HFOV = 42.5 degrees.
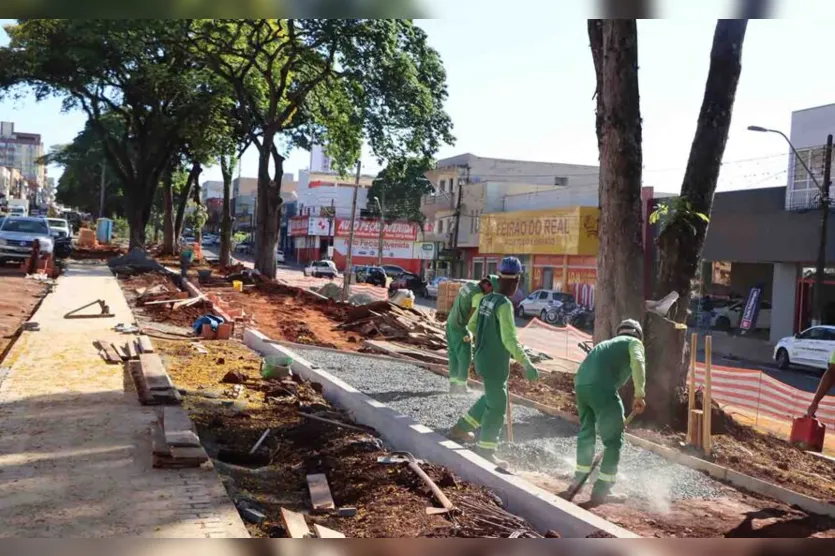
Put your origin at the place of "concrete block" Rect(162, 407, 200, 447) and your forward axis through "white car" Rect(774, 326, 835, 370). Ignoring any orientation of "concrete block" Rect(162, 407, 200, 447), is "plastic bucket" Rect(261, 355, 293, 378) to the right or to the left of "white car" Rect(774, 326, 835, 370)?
left

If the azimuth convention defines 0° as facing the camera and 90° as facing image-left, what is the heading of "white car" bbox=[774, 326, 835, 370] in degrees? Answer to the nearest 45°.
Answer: approximately 135°

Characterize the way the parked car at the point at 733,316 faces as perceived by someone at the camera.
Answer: facing to the left of the viewer

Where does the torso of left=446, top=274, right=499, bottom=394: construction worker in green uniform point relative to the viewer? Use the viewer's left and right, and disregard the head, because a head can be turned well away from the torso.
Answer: facing to the right of the viewer

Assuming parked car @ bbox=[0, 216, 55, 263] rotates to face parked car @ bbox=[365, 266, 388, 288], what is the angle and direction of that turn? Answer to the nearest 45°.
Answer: approximately 135° to its left

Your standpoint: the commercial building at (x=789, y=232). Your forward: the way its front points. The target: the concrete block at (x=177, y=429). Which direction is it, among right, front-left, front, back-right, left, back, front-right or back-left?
front-left

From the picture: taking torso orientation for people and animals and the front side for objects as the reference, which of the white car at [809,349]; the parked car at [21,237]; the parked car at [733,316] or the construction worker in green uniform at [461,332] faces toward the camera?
the parked car at [21,237]

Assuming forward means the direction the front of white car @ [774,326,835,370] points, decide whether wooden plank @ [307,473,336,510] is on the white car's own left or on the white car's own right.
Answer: on the white car's own left

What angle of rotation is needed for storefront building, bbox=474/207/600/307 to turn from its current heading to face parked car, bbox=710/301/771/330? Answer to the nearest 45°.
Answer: approximately 90° to its left

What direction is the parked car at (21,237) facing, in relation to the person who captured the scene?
facing the viewer

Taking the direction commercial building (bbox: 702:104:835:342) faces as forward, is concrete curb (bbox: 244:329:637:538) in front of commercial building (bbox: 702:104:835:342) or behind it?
in front

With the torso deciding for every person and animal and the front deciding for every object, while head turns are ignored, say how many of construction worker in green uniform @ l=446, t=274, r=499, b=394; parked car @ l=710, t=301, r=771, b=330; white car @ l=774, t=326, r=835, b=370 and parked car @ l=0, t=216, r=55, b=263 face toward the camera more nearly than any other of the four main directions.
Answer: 1
